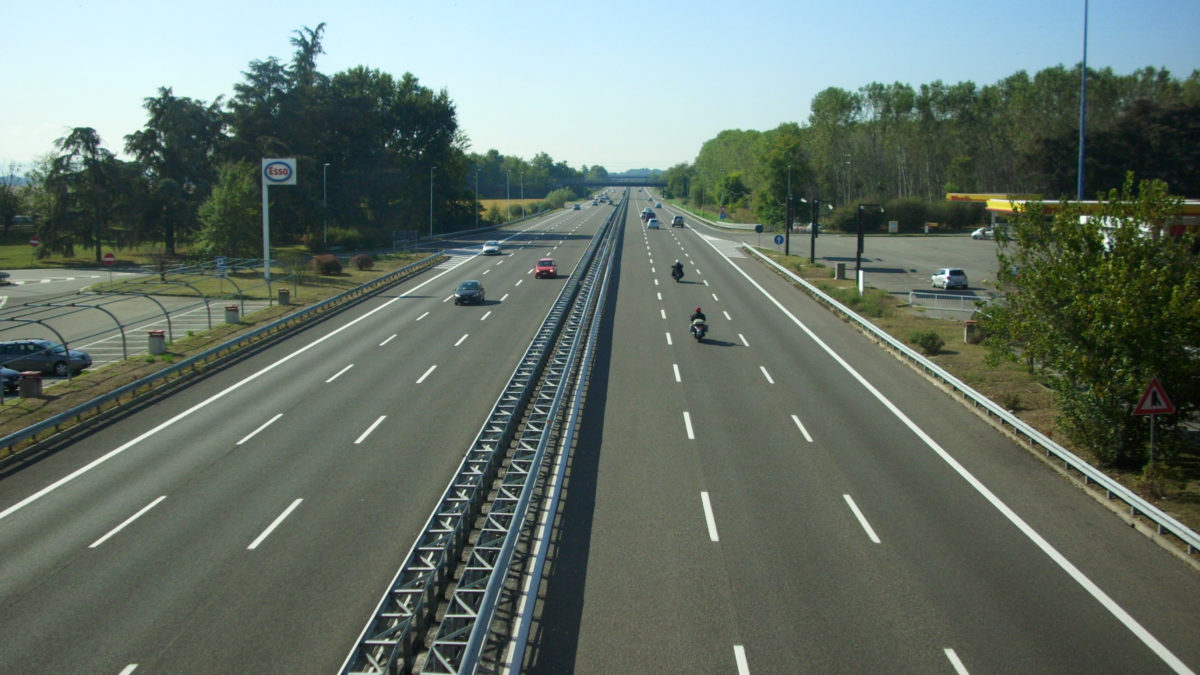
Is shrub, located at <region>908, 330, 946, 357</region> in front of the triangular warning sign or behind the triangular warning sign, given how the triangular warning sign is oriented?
behind

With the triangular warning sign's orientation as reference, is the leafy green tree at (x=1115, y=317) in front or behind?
behind

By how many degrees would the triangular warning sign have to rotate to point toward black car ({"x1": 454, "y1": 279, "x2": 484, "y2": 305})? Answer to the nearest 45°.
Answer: approximately 135° to its right

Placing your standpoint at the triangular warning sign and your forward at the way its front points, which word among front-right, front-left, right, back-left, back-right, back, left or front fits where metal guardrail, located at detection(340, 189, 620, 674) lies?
front-right

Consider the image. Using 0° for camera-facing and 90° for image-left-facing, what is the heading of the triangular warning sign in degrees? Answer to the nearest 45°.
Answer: approximately 0°

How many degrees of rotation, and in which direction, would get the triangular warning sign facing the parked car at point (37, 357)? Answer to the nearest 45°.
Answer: approximately 90° to its right

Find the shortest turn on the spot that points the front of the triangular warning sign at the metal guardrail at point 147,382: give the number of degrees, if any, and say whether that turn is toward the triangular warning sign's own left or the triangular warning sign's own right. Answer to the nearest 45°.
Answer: approximately 90° to the triangular warning sign's own right
